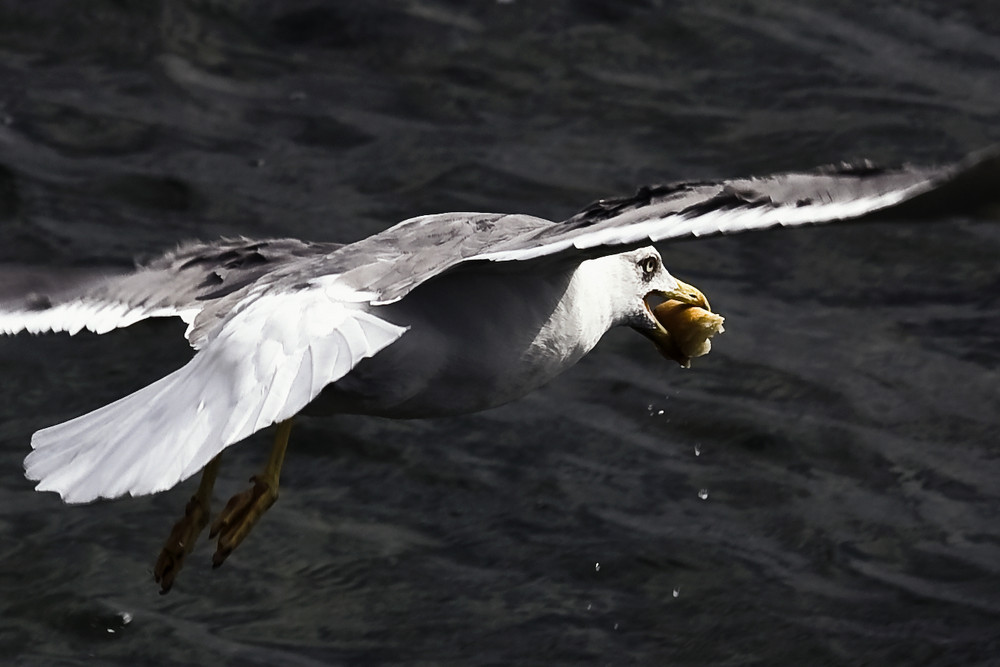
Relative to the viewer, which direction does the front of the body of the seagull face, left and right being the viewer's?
facing away from the viewer and to the right of the viewer
